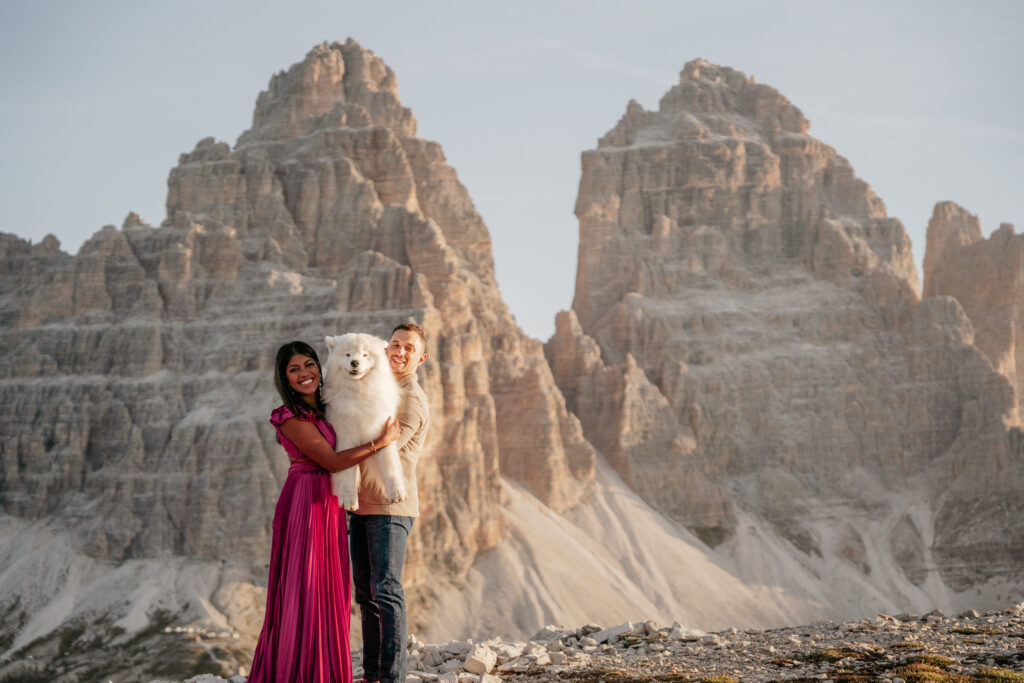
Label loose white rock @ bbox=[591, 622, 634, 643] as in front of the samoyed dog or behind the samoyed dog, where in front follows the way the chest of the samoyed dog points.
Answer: behind

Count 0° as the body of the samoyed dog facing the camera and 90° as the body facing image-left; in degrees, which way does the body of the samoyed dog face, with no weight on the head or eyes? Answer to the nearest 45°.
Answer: approximately 0°

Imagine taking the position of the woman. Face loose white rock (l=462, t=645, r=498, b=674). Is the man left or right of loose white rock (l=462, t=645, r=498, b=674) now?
right

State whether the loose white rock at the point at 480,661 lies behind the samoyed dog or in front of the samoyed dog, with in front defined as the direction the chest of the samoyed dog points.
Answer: behind
